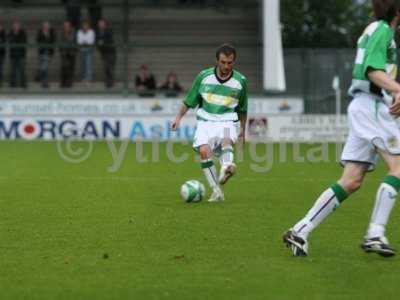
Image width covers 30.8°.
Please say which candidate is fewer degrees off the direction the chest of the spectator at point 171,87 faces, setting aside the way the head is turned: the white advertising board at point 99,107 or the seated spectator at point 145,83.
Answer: the white advertising board

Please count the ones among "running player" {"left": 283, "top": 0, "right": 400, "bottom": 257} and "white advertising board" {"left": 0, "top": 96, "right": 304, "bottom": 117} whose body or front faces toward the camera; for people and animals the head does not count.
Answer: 1

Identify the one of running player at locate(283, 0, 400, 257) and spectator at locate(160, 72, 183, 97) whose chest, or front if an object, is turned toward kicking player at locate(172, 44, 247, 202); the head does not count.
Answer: the spectator

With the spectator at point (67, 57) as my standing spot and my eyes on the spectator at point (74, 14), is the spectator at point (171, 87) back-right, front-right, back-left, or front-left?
back-right

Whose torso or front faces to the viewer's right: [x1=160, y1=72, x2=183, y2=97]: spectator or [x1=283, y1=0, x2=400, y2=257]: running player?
the running player

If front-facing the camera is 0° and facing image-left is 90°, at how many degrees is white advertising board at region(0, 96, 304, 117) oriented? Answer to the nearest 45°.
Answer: approximately 0°

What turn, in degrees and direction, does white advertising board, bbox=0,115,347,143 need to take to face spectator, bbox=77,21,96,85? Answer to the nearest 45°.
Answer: approximately 135° to its right

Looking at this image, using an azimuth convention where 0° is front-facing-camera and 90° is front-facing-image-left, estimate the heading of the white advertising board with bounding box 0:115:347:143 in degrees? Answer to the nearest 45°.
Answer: approximately 0°
